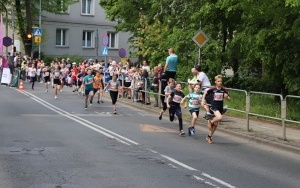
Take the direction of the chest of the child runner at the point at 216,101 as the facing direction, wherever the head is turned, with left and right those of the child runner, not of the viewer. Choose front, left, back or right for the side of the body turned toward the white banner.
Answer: back

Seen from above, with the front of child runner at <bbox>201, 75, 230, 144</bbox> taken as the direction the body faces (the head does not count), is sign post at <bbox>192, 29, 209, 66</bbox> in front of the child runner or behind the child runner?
behind

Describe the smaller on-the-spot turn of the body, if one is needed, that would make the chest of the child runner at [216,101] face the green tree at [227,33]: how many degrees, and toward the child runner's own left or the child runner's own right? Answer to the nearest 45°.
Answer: approximately 135° to the child runner's own left

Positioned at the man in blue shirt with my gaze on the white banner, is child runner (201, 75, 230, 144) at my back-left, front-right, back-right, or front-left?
back-left

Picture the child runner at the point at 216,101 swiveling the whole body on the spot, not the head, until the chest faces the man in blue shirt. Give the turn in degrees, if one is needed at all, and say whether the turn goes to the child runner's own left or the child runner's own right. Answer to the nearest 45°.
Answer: approximately 135° to the child runner's own left

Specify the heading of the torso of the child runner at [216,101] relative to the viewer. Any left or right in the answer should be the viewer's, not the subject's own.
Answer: facing the viewer and to the right of the viewer
